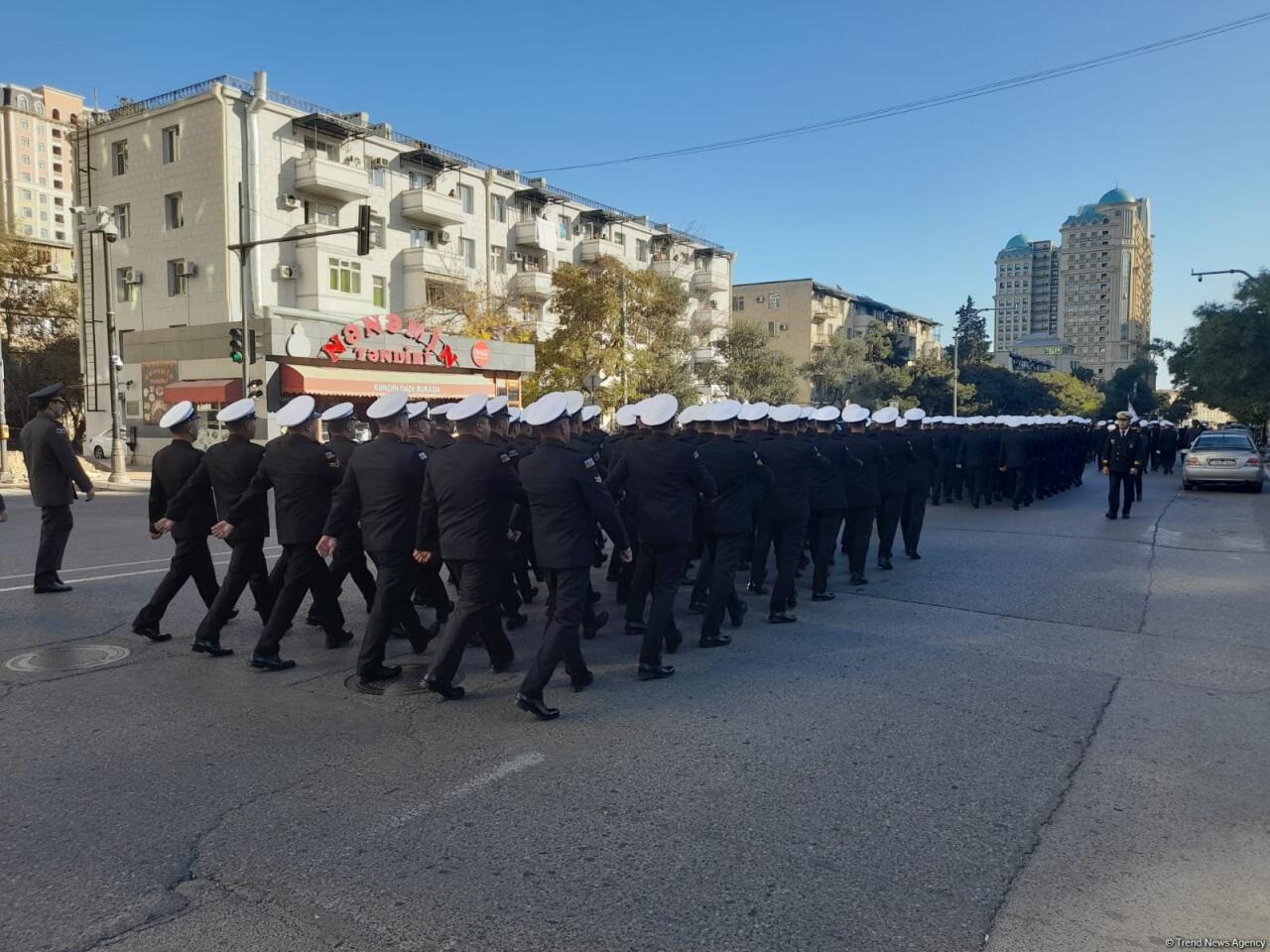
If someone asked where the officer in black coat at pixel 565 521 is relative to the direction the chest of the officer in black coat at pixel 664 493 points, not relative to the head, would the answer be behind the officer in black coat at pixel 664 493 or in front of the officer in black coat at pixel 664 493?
behind

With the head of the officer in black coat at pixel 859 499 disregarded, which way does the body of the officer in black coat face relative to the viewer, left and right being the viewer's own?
facing away from the viewer

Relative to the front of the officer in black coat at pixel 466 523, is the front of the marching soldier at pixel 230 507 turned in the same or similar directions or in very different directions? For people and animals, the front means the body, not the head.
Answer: same or similar directions

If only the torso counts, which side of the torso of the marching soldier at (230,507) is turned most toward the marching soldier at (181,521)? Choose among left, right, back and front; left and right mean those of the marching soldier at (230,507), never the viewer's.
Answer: left

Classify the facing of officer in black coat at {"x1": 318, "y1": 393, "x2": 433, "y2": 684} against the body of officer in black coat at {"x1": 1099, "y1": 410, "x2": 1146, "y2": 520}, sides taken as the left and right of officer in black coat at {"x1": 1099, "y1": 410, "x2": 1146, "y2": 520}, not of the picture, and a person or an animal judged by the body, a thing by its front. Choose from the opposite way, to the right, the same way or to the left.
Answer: the opposite way

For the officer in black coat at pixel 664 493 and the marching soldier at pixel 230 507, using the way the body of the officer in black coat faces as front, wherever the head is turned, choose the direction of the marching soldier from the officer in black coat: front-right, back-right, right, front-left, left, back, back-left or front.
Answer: left

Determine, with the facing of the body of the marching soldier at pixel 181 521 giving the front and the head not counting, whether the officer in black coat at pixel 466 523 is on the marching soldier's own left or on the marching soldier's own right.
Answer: on the marching soldier's own right

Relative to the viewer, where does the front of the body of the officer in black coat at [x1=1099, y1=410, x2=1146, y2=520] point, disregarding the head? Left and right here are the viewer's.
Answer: facing the viewer

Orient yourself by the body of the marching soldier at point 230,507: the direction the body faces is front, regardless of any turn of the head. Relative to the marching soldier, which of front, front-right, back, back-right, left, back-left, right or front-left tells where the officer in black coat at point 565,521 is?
right

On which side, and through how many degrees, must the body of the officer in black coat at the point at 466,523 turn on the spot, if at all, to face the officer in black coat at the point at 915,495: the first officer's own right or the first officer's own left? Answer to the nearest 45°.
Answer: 0° — they already face them

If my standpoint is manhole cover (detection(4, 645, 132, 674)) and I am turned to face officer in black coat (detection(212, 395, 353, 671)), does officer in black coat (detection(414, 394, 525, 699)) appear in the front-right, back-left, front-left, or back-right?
front-right

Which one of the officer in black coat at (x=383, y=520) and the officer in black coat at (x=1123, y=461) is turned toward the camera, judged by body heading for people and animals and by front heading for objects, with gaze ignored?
the officer in black coat at (x=1123, y=461)

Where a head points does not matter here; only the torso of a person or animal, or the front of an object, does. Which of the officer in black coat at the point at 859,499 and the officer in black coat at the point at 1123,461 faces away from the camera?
the officer in black coat at the point at 859,499

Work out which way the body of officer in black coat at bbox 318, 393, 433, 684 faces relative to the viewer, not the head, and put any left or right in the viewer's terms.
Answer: facing away from the viewer and to the right of the viewer

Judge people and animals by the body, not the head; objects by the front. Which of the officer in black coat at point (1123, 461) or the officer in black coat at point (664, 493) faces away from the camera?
the officer in black coat at point (664, 493)

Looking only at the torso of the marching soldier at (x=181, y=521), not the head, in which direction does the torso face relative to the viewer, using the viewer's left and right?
facing away from the viewer and to the right of the viewer
